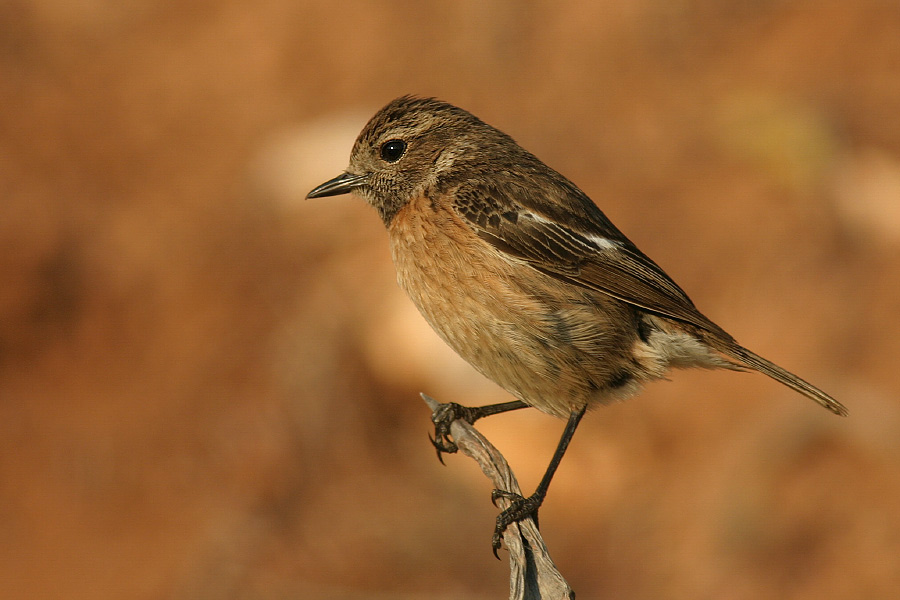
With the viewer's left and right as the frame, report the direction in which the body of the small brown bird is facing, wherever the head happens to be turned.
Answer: facing to the left of the viewer
